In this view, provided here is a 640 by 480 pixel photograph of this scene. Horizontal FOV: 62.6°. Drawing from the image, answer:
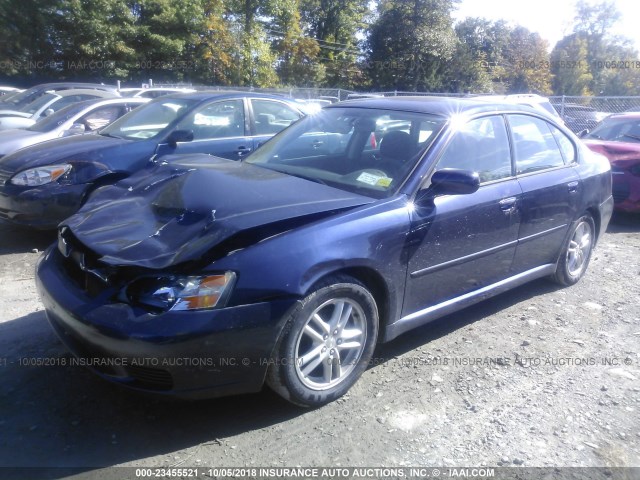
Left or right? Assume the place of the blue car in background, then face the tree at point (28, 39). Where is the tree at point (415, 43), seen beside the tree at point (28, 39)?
right

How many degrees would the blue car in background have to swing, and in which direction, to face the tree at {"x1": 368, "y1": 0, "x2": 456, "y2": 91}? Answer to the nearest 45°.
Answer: approximately 180°

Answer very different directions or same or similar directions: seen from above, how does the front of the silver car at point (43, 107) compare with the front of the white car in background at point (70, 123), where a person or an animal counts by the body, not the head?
same or similar directions

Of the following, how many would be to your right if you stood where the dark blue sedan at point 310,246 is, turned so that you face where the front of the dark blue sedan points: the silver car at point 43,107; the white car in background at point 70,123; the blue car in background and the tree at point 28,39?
4

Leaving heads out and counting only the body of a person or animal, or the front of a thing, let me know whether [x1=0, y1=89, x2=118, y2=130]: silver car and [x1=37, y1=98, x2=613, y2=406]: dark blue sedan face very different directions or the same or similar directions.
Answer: same or similar directions

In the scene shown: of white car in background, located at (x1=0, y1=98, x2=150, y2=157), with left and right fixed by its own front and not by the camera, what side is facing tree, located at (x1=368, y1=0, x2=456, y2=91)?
back

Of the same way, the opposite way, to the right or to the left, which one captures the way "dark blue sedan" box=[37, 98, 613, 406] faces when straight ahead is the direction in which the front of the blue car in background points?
the same way

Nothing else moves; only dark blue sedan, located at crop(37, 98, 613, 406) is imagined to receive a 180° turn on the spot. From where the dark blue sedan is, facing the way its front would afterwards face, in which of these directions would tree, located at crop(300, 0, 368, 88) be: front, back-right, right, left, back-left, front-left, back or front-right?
front-left

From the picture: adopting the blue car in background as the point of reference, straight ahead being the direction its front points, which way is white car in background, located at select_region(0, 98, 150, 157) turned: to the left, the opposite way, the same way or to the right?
the same way

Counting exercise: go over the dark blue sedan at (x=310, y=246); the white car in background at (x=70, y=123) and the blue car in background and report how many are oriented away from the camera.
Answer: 0

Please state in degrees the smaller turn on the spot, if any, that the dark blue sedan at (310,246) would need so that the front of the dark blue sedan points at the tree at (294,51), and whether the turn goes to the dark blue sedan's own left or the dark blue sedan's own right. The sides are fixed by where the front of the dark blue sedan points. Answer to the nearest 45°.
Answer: approximately 135° to the dark blue sedan's own right

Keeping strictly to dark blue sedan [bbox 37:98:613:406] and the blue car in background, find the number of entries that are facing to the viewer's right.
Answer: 0

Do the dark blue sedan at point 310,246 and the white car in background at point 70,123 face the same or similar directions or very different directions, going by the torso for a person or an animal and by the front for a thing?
same or similar directions

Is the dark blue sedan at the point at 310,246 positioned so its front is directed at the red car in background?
no

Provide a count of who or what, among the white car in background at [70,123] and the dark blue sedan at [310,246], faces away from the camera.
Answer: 0

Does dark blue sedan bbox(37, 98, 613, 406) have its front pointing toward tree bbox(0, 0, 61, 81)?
no

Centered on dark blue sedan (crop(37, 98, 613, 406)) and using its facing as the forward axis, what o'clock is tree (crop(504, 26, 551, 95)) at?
The tree is roughly at 5 o'clock from the dark blue sedan.

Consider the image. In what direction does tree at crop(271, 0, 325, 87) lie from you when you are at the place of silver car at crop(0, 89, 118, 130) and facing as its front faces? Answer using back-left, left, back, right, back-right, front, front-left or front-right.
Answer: back

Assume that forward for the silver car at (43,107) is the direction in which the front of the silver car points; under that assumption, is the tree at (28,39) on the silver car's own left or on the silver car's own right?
on the silver car's own right
